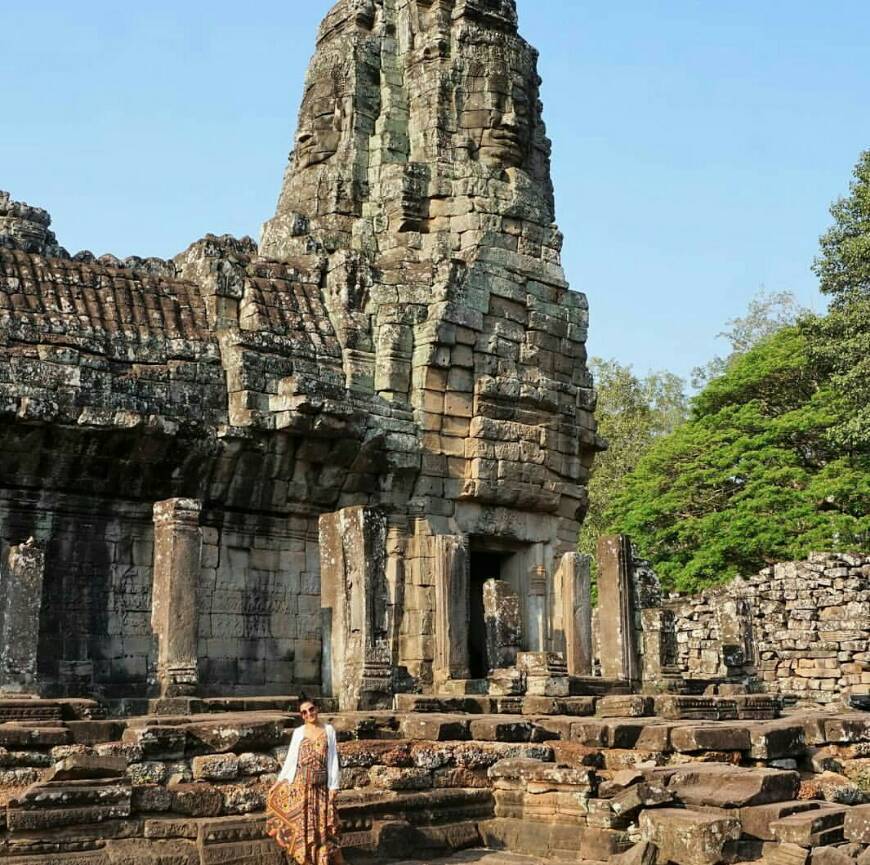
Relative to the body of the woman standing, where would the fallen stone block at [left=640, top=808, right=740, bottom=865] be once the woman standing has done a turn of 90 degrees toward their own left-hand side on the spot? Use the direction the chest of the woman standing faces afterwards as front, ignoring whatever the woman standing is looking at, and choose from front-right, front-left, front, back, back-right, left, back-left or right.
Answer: front

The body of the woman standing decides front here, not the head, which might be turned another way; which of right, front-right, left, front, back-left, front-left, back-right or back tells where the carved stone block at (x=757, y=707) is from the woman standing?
back-left

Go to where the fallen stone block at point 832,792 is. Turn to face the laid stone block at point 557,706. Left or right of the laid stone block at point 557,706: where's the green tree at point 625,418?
right

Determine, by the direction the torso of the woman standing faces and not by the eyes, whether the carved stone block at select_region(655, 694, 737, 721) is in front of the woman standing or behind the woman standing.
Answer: behind

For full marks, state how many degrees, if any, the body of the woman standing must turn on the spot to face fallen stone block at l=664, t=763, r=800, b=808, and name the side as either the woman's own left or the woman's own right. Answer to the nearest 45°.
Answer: approximately 90° to the woman's own left

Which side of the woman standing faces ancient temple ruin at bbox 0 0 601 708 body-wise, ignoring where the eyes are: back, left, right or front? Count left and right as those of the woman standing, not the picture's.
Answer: back

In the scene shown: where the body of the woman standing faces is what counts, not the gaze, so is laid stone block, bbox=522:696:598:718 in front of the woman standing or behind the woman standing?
behind

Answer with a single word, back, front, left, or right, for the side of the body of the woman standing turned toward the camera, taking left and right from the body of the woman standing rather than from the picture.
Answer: front

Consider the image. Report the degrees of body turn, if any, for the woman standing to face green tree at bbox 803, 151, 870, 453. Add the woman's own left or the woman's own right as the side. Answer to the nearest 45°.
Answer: approximately 135° to the woman's own left

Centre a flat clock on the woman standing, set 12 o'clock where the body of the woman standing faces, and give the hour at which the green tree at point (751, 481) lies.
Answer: The green tree is roughly at 7 o'clock from the woman standing.

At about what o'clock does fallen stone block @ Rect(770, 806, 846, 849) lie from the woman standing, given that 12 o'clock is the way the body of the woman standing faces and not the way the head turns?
The fallen stone block is roughly at 9 o'clock from the woman standing.

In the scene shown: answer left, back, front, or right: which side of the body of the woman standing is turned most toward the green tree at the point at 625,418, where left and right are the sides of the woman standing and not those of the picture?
back

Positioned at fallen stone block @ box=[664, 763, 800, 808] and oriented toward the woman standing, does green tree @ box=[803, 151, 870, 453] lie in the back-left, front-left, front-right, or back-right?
back-right

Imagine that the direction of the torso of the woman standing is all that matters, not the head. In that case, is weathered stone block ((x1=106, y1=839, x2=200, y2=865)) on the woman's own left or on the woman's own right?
on the woman's own right

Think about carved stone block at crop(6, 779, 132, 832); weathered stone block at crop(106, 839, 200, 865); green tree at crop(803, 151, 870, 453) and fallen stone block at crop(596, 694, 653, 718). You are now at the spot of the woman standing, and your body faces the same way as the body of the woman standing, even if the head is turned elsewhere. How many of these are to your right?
2
